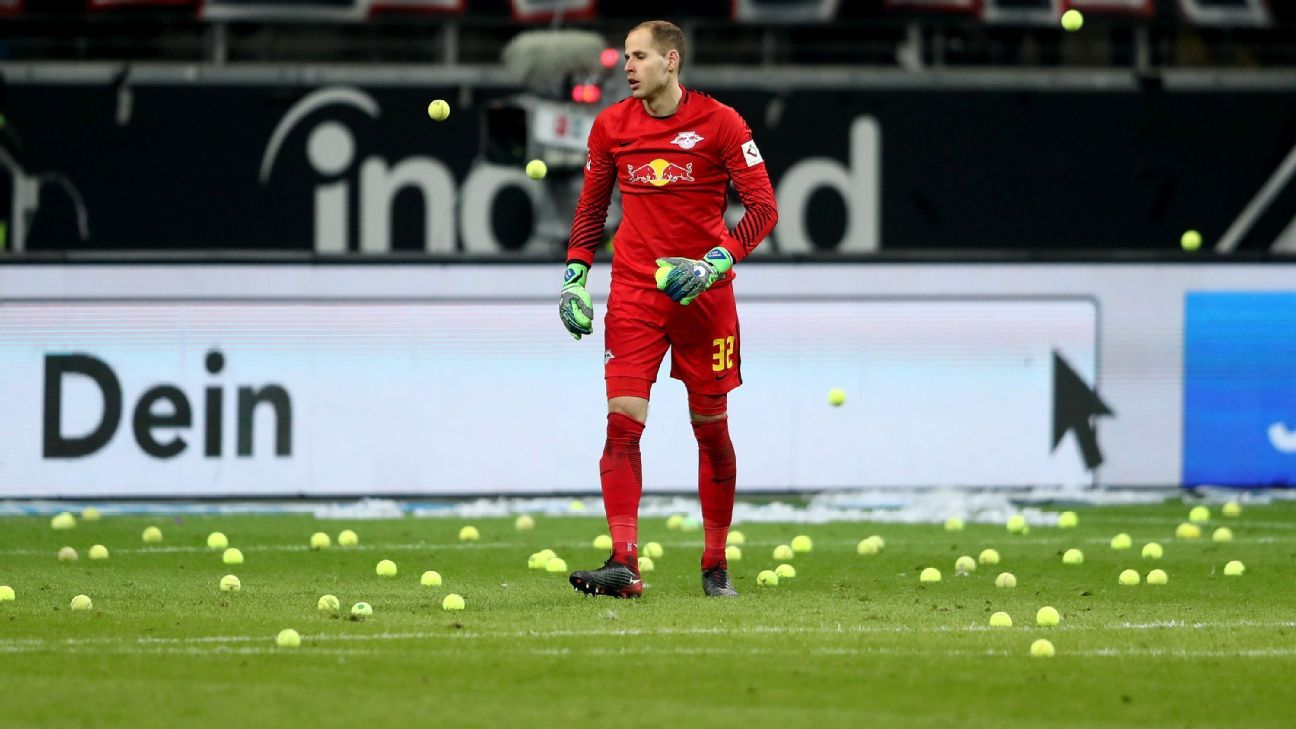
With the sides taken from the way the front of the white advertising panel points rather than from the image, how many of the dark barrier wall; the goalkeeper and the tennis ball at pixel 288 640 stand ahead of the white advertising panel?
2

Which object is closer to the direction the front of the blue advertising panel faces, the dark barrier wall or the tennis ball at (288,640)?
the tennis ball

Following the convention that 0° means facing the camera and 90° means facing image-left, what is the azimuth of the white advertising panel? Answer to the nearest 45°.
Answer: approximately 0°

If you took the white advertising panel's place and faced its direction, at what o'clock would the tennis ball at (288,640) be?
The tennis ball is roughly at 12 o'clock from the white advertising panel.

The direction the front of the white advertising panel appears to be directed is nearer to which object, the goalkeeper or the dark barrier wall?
the goalkeeper

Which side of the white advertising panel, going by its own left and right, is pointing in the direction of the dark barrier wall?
back

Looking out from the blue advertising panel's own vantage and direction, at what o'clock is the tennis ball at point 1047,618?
The tennis ball is roughly at 12 o'clock from the blue advertising panel.
